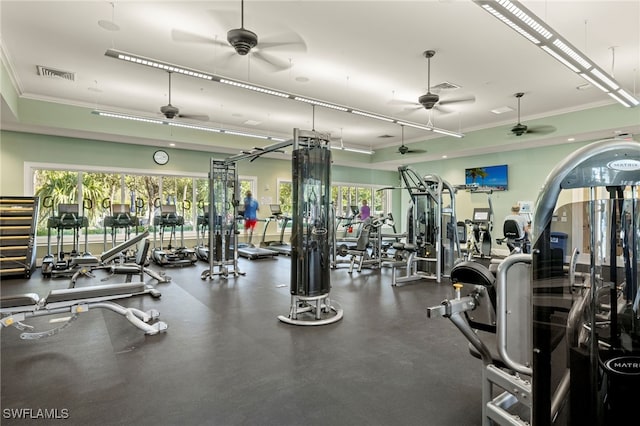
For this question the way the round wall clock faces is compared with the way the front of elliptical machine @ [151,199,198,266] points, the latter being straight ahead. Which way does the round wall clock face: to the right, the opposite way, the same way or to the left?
the opposite way

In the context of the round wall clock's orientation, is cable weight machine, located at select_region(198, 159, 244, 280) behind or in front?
in front

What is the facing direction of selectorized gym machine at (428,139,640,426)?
to the viewer's left

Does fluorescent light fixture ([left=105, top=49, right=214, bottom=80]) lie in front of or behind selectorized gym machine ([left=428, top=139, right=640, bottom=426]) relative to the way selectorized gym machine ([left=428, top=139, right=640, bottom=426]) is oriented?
in front

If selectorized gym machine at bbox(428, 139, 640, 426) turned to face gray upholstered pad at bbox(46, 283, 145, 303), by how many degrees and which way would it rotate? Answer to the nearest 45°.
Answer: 0° — it already faces it

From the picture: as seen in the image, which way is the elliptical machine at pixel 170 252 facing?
away from the camera

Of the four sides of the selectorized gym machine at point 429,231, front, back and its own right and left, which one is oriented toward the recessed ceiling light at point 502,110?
back

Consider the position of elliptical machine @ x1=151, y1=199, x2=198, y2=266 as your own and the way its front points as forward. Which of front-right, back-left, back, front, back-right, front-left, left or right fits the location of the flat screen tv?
right
